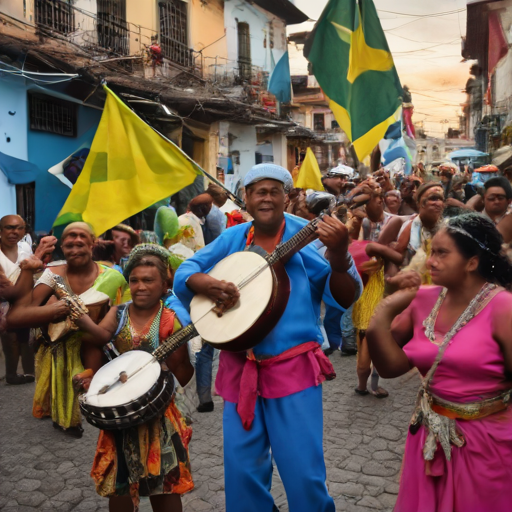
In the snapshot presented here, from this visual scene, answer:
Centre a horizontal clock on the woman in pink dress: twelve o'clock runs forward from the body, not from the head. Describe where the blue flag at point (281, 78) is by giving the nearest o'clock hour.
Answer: The blue flag is roughly at 4 o'clock from the woman in pink dress.

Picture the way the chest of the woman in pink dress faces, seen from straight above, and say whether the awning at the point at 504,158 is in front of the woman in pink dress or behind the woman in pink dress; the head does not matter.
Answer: behind

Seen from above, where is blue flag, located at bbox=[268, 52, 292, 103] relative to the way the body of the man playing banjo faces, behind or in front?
behind

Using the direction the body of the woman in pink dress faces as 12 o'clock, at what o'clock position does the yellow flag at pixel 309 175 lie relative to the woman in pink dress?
The yellow flag is roughly at 4 o'clock from the woman in pink dress.

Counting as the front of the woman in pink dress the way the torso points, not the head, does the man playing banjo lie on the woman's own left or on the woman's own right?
on the woman's own right

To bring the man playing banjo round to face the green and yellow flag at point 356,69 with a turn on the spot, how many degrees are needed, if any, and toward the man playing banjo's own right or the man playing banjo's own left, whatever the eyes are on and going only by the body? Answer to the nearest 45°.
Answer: approximately 180°

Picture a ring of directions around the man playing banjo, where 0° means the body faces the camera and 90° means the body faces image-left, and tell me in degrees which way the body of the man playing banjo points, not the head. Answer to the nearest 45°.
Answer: approximately 0°

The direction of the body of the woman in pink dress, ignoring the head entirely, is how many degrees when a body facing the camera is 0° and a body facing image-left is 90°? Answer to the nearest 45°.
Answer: approximately 45°

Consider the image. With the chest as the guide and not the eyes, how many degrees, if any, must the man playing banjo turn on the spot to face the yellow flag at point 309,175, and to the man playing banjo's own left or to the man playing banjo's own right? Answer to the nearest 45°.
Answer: approximately 180°

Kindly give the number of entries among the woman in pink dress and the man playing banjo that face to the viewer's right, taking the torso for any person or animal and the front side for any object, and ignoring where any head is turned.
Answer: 0
